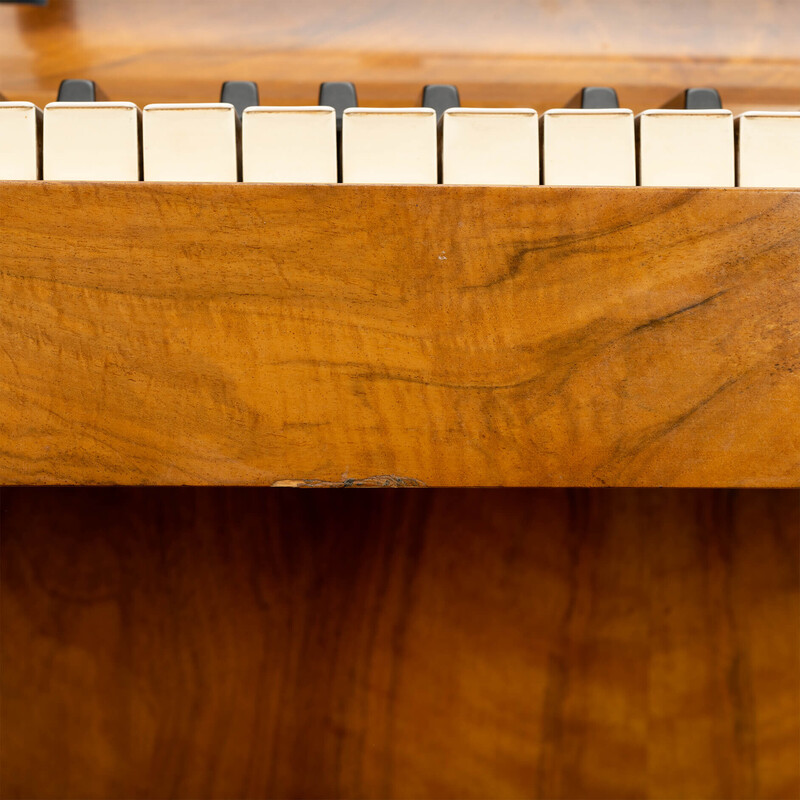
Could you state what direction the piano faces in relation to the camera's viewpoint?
facing the viewer
